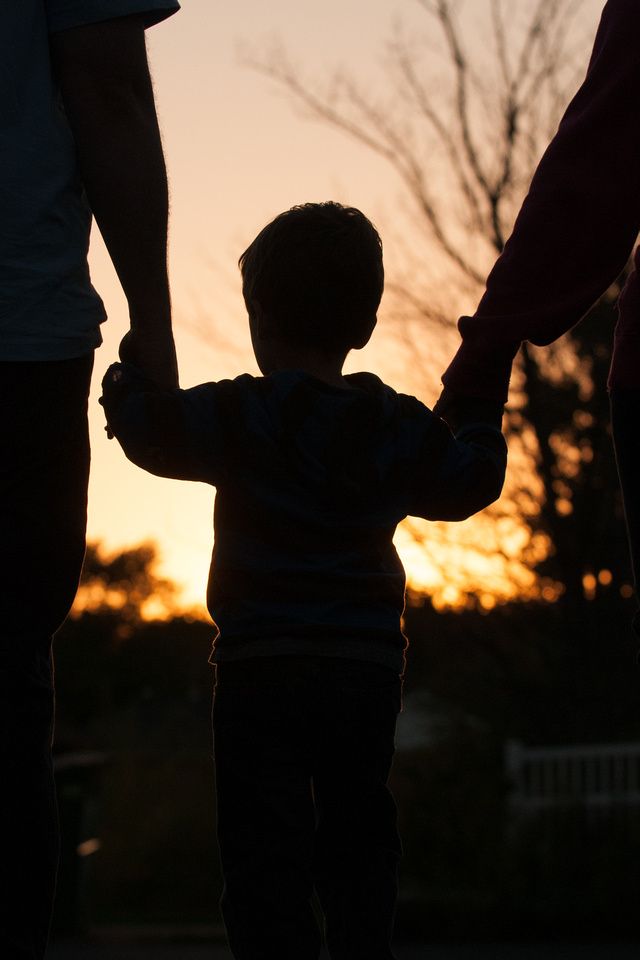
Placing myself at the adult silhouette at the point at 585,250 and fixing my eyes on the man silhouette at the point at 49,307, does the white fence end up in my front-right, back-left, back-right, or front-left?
back-right

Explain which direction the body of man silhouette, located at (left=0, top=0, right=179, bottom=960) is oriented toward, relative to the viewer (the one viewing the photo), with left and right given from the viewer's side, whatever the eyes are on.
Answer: facing away from the viewer

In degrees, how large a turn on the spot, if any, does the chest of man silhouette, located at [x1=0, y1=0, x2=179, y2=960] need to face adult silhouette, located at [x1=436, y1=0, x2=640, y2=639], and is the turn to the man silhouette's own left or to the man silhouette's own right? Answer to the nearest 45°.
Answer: approximately 90° to the man silhouette's own right

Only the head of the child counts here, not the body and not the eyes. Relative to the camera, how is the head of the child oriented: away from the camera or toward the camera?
away from the camera

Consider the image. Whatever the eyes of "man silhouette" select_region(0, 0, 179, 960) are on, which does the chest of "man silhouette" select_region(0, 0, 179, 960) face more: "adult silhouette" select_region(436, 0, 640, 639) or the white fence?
the white fence

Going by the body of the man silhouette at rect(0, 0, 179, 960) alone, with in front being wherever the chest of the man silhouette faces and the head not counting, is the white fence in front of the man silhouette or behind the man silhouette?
in front
